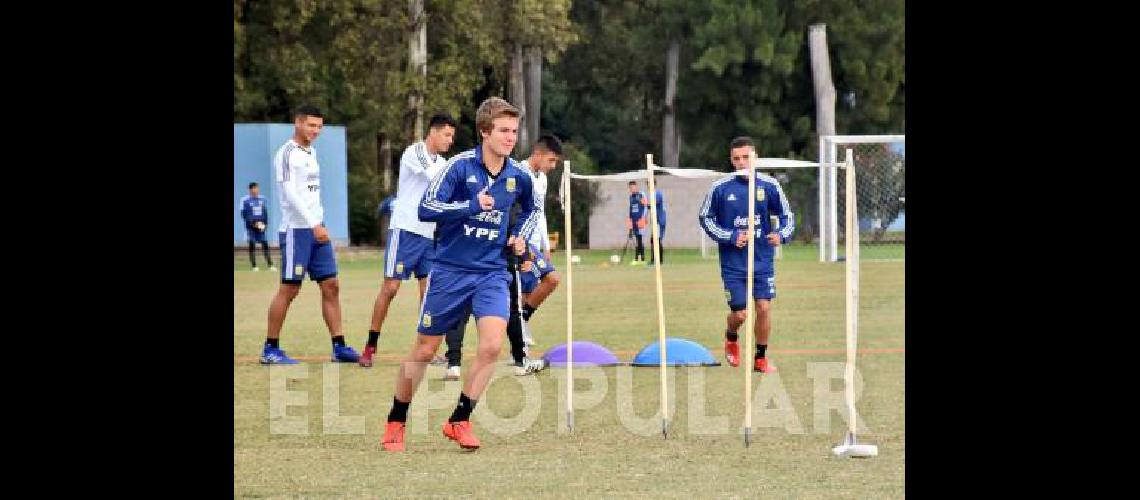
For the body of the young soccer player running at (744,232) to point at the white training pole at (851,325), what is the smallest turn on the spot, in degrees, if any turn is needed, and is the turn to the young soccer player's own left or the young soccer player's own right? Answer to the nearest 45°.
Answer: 0° — they already face it

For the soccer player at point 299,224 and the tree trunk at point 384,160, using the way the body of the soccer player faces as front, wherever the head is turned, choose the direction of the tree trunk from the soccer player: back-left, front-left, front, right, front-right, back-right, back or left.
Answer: back-left

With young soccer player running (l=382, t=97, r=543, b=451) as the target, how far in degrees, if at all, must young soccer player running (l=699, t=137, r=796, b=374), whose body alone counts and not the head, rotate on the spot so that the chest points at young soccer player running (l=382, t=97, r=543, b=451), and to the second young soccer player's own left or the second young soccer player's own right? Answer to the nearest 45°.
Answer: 0° — they already face them

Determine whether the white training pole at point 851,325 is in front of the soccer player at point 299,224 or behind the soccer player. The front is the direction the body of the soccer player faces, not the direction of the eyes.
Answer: in front

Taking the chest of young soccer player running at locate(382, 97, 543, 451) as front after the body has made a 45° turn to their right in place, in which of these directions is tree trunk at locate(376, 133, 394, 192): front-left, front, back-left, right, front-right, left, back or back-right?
back

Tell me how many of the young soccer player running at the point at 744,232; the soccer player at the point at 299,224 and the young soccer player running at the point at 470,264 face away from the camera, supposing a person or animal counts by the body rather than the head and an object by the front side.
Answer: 0

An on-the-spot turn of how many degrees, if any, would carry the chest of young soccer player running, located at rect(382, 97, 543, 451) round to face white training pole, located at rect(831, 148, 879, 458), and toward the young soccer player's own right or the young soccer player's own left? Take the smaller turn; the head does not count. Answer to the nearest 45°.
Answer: approximately 45° to the young soccer player's own left

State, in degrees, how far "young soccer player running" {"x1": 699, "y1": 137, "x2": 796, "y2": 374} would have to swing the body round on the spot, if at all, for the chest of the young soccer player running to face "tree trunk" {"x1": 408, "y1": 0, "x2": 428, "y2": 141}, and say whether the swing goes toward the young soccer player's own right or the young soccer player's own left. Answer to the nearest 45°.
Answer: approximately 180°

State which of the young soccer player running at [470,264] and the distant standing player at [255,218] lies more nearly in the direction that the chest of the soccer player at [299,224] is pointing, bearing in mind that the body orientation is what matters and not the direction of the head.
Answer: the young soccer player running

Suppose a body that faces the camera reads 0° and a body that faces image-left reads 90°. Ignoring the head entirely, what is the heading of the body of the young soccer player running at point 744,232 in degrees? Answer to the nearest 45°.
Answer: approximately 0°

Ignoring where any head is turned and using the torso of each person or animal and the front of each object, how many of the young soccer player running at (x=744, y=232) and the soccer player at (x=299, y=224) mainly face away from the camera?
0

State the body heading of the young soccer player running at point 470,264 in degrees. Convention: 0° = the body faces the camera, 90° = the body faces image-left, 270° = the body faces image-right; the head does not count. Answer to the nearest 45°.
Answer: approximately 315°

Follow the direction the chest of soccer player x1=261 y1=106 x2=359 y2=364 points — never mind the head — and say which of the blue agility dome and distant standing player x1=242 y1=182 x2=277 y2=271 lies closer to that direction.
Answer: the blue agility dome

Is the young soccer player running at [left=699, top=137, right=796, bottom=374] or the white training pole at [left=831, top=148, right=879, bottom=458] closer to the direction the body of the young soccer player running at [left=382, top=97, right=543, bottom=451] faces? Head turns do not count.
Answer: the white training pole

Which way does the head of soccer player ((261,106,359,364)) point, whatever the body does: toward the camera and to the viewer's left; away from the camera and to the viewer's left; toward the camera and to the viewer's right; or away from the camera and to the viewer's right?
toward the camera and to the viewer's right

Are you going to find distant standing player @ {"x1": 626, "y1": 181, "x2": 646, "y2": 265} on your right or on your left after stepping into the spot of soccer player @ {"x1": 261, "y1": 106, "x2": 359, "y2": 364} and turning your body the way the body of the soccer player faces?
on your left
